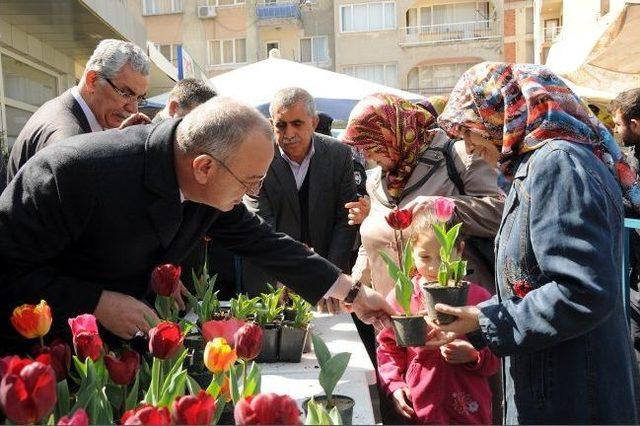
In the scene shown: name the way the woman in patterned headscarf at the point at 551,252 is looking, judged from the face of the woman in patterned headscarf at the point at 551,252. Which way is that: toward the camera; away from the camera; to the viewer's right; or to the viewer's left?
to the viewer's left

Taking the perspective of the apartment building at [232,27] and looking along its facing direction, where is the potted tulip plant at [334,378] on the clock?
The potted tulip plant is roughly at 12 o'clock from the apartment building.

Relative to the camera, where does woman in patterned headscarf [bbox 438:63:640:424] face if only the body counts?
to the viewer's left

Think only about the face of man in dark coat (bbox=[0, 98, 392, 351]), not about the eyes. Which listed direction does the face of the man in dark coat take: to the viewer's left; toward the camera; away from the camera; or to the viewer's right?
to the viewer's right

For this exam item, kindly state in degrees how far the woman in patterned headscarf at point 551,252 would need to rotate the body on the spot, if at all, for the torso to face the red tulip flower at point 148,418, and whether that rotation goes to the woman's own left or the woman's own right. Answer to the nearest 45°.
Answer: approximately 45° to the woman's own left

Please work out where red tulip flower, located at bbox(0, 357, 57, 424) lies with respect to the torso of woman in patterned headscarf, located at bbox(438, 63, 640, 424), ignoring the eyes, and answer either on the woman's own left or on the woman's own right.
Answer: on the woman's own left

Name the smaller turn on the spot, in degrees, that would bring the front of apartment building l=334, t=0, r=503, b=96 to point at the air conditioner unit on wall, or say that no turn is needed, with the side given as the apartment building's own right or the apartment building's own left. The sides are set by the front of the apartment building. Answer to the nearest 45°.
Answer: approximately 90° to the apartment building's own right

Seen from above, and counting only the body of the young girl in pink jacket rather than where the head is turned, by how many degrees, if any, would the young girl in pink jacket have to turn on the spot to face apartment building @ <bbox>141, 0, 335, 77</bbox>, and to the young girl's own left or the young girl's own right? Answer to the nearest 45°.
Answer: approximately 180°
